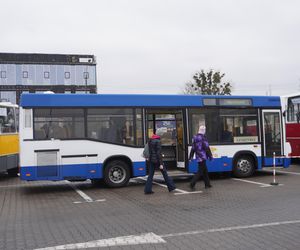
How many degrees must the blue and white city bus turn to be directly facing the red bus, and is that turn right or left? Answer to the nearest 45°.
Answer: approximately 45° to its left

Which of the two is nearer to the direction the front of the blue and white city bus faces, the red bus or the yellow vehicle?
the red bus

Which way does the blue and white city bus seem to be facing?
to the viewer's right

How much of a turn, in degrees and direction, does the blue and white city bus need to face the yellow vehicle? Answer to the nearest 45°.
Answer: approximately 135° to its left

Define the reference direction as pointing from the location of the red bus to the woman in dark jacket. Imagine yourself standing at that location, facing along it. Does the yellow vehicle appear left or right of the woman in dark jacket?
right
